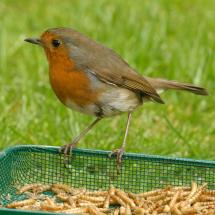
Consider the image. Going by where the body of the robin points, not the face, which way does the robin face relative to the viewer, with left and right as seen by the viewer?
facing to the left of the viewer
